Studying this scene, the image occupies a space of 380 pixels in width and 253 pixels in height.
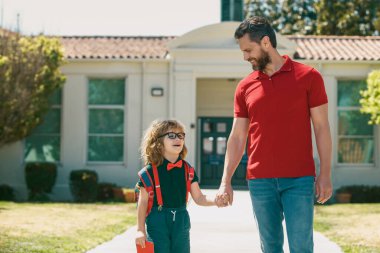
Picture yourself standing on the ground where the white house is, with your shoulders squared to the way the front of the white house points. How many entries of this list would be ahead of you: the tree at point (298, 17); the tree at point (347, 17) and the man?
1

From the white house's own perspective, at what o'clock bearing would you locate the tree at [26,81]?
The tree is roughly at 2 o'clock from the white house.

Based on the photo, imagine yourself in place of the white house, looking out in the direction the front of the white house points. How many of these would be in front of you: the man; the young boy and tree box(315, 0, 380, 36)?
2

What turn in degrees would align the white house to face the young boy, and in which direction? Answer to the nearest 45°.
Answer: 0° — it already faces them

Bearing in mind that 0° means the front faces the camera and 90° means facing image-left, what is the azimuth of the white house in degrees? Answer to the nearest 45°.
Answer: approximately 0°

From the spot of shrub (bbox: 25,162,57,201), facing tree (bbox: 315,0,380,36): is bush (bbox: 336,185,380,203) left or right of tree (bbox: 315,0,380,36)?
right

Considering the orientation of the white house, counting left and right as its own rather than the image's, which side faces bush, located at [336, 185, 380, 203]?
left

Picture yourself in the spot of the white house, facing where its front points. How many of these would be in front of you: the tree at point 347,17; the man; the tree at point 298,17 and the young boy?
2

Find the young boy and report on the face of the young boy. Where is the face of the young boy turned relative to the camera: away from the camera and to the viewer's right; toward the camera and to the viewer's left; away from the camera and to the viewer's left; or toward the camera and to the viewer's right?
toward the camera and to the viewer's right

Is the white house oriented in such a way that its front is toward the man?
yes

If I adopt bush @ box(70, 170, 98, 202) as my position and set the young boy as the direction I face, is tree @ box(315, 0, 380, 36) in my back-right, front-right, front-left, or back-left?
back-left

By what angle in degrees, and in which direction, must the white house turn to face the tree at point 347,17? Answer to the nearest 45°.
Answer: approximately 135° to its left

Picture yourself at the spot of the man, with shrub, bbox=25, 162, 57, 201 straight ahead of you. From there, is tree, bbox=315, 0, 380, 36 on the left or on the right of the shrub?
right
